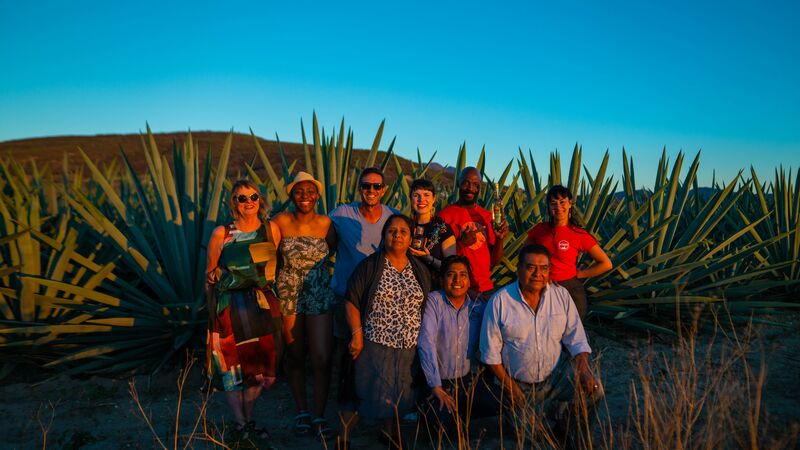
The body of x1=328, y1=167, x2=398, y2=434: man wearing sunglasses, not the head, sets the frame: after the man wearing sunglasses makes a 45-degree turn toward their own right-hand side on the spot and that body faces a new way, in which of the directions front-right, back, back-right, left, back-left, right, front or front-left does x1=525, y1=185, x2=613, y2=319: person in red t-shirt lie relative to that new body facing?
back-left

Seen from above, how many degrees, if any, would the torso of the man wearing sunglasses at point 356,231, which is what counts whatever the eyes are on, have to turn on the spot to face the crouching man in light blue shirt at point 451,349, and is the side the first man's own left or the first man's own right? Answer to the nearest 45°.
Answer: approximately 45° to the first man's own left

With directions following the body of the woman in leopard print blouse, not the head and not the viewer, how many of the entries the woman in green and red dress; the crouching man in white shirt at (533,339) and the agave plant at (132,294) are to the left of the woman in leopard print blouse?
1

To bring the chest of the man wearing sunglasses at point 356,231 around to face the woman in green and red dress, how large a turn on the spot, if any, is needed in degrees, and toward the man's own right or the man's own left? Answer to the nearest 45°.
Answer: approximately 45° to the man's own right

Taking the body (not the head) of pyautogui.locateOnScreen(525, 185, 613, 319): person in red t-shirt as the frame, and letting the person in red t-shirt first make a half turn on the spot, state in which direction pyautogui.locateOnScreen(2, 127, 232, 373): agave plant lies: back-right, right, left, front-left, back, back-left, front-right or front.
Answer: left

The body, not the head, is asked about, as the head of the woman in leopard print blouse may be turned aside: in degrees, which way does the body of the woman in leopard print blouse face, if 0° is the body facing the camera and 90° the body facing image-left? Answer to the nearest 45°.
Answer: approximately 0°

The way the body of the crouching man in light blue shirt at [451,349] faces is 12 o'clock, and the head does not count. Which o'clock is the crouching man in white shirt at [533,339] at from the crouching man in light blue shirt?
The crouching man in white shirt is roughly at 9 o'clock from the crouching man in light blue shirt.
